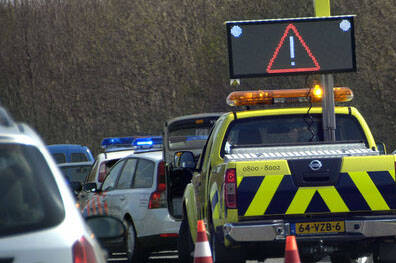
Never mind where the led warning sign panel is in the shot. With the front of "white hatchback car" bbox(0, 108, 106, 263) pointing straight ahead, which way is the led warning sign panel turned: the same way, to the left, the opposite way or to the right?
the opposite way

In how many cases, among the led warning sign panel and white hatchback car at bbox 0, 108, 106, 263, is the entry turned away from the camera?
1

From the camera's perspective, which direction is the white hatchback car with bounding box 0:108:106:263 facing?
away from the camera

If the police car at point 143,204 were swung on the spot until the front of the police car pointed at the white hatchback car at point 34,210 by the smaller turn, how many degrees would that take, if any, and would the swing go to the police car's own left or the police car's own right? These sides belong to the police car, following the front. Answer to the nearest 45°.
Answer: approximately 135° to the police car's own left

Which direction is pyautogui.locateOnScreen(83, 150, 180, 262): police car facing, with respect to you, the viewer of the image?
facing away from the viewer and to the left of the viewer

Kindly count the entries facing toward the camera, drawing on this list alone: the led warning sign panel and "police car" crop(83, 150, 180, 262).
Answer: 1

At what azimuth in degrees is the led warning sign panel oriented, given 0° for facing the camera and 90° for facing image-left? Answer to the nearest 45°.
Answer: approximately 0°

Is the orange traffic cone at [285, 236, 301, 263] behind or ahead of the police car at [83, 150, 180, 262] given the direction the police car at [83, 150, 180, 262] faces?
behind

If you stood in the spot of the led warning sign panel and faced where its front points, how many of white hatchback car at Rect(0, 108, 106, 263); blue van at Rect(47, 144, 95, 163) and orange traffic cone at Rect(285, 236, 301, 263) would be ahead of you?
2
